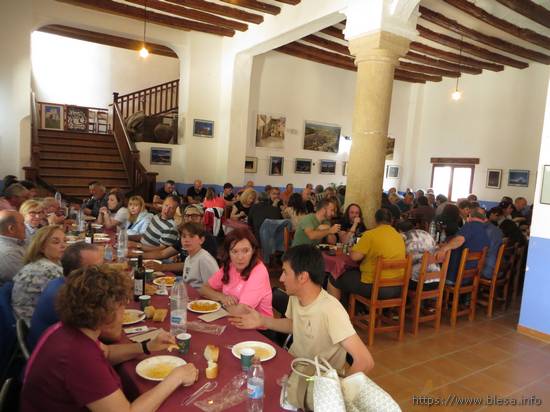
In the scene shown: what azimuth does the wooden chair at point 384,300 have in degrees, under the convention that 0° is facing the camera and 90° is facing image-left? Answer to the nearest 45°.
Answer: approximately 135°

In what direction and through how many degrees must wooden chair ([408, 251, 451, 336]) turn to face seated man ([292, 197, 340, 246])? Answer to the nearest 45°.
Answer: approximately 45° to its left

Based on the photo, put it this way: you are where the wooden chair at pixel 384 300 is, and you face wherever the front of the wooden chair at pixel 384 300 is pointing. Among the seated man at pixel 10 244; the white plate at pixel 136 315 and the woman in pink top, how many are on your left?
3

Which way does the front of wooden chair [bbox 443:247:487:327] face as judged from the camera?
facing away from the viewer and to the left of the viewer

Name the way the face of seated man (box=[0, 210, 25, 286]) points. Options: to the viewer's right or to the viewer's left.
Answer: to the viewer's right

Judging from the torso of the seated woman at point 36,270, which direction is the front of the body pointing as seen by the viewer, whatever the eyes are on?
to the viewer's right

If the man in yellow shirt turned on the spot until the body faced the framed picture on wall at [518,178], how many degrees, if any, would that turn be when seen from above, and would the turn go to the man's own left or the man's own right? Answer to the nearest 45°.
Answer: approximately 90° to the man's own right

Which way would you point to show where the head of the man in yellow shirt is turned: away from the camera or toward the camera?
away from the camera
